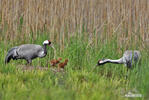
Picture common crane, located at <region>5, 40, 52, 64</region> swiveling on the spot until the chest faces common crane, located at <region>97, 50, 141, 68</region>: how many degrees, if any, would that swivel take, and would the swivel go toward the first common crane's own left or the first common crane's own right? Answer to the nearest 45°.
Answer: approximately 45° to the first common crane's own right

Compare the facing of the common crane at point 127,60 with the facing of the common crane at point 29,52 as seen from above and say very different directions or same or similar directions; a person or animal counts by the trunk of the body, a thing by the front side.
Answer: very different directions

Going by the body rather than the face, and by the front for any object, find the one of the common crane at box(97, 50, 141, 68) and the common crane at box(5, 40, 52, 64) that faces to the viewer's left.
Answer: the common crane at box(97, 50, 141, 68)

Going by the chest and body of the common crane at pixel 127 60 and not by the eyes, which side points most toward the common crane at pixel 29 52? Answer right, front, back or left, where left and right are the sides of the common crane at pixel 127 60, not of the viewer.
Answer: front

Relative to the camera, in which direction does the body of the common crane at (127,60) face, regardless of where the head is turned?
to the viewer's left

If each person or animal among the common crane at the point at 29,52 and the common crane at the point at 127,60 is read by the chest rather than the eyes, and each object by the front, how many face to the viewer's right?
1

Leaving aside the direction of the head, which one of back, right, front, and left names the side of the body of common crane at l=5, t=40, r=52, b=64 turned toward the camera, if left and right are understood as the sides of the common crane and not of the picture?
right
